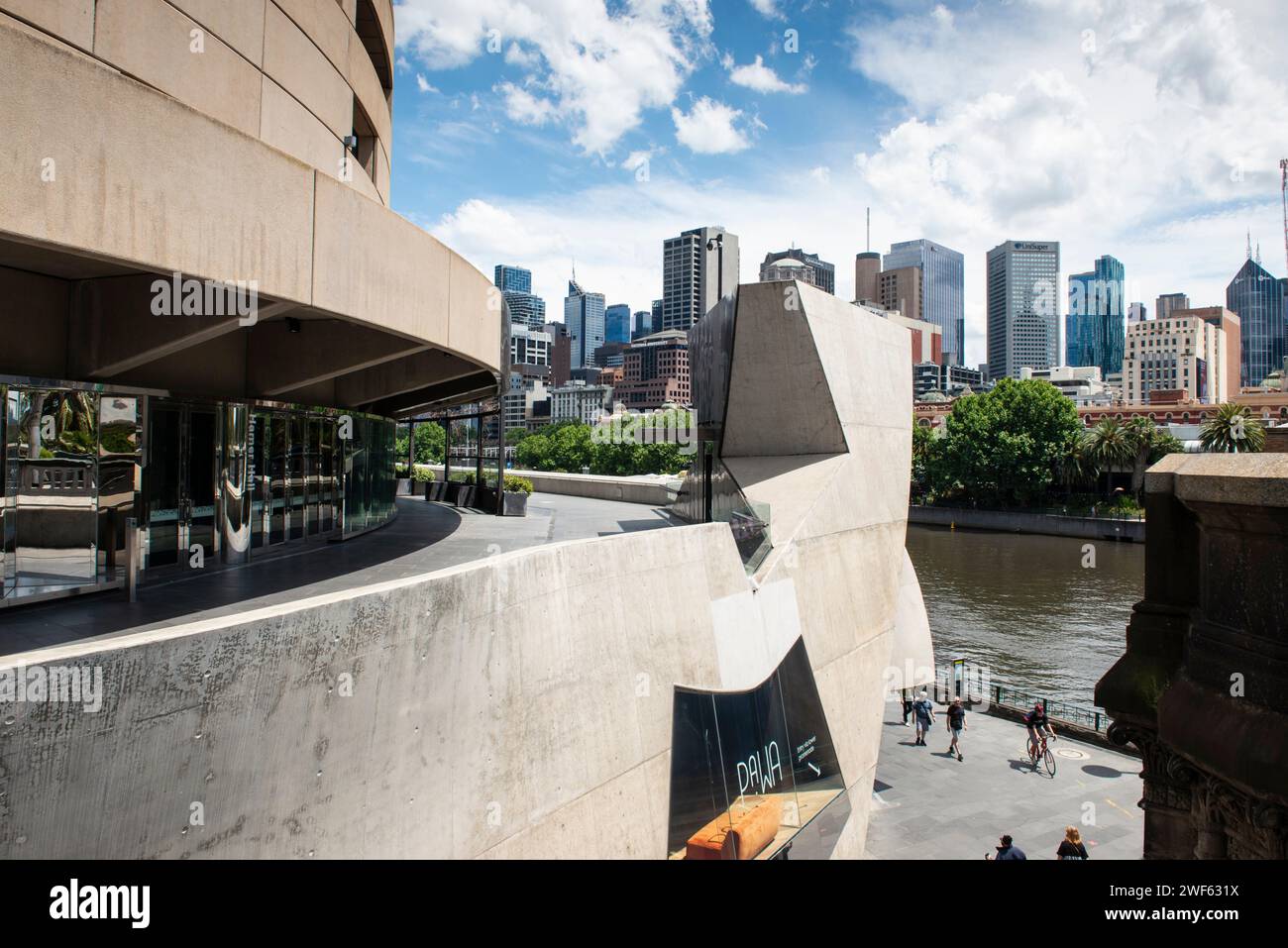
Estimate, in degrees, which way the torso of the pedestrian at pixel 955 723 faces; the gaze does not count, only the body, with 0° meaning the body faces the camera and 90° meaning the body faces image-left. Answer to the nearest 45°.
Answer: approximately 0°

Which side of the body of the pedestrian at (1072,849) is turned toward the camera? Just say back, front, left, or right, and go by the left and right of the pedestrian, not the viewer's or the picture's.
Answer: back

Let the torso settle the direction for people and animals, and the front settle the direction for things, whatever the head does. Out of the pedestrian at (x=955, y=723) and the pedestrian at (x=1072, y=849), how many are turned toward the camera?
1

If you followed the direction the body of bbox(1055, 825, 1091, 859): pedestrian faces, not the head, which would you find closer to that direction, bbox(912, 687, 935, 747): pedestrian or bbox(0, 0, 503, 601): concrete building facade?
the pedestrian

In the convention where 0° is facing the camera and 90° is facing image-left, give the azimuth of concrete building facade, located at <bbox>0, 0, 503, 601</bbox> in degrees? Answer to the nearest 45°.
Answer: approximately 315°
